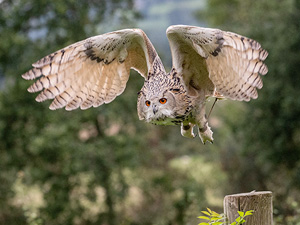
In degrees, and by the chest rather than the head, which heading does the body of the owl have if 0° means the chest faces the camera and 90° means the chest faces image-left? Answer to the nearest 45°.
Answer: approximately 45°

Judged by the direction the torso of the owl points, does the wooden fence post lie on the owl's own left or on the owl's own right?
on the owl's own left
